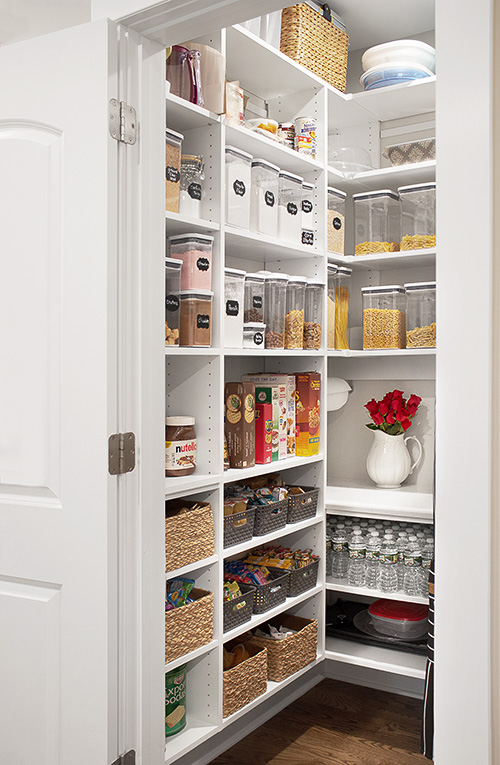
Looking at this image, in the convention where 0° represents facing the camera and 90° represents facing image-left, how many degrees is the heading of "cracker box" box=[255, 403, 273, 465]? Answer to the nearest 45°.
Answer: approximately 315°

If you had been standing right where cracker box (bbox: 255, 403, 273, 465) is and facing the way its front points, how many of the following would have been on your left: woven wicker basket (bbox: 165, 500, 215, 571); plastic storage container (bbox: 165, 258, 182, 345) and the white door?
0

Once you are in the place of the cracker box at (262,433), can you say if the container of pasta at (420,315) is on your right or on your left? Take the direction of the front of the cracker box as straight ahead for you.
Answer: on your left

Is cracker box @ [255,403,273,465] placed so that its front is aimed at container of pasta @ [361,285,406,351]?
no

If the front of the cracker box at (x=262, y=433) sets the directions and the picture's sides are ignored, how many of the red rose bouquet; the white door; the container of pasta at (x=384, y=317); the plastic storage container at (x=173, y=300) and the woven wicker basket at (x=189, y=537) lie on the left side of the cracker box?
2
